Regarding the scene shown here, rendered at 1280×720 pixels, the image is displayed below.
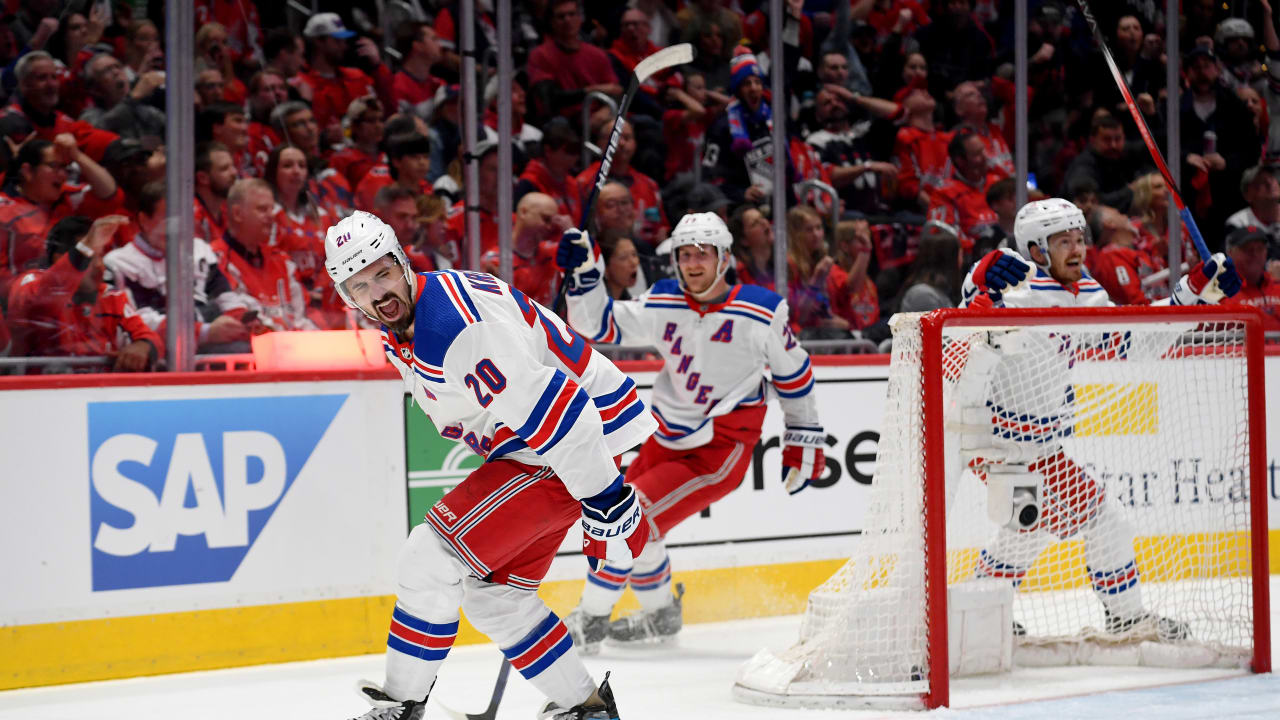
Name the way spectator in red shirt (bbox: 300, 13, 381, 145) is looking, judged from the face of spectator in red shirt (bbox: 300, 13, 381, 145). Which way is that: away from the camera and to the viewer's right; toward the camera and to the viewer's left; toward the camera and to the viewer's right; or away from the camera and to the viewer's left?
toward the camera and to the viewer's right

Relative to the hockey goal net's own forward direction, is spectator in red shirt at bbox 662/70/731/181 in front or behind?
behind

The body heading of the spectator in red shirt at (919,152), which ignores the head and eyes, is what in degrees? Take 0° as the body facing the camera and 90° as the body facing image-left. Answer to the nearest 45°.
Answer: approximately 315°

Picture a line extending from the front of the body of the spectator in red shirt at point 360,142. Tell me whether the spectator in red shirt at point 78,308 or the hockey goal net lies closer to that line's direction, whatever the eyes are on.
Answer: the hockey goal net

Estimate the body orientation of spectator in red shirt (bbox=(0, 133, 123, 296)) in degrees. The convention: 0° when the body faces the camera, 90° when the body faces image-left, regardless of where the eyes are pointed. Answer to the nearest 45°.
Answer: approximately 315°
